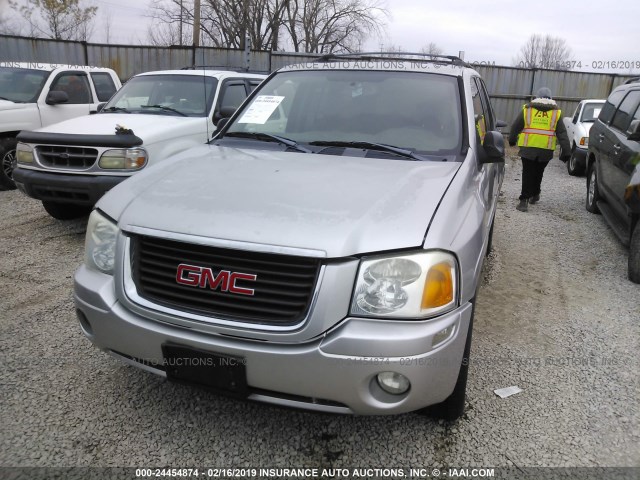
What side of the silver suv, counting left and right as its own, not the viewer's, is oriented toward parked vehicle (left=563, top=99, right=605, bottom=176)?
back

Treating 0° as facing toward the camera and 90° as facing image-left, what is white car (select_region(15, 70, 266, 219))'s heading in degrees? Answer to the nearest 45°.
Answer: approximately 45°

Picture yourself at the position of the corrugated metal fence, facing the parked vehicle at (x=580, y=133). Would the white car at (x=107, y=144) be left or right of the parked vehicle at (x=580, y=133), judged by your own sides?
right

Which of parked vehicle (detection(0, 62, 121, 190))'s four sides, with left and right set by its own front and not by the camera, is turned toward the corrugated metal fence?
back

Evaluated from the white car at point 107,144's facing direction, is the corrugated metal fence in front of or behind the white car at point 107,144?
behind

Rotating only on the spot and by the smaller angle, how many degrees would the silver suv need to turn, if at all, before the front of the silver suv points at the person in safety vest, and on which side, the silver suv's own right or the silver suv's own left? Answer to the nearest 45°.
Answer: approximately 180°
